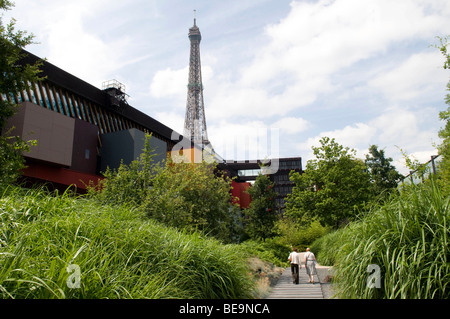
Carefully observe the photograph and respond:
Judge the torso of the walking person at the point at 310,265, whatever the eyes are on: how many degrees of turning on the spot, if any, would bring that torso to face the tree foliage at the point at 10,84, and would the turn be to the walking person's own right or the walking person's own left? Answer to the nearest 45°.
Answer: approximately 135° to the walking person's own left

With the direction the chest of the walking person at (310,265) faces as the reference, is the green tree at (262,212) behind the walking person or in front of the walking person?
in front

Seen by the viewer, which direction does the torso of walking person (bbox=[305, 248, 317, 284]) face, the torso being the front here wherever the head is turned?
away from the camera

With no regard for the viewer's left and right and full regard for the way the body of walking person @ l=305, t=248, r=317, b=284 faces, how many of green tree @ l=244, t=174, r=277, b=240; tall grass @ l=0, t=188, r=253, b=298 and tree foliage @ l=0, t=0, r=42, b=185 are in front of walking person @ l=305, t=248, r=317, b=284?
1

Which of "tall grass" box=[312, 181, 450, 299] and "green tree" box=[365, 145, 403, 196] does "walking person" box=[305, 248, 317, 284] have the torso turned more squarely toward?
the green tree

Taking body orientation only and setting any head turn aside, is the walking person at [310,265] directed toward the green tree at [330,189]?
yes

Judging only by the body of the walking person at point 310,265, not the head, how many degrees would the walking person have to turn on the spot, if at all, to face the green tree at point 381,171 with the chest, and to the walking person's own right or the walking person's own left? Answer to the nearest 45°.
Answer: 0° — they already face it

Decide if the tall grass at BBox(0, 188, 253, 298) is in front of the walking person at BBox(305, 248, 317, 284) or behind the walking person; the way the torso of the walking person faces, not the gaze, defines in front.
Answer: behind
